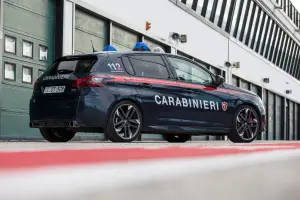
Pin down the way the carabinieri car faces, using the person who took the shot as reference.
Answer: facing away from the viewer and to the right of the viewer
